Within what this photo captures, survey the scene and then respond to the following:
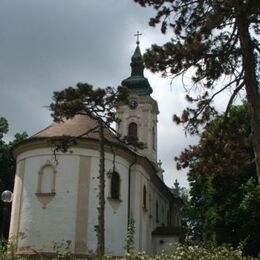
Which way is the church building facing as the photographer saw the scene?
facing away from the viewer and to the right of the viewer
